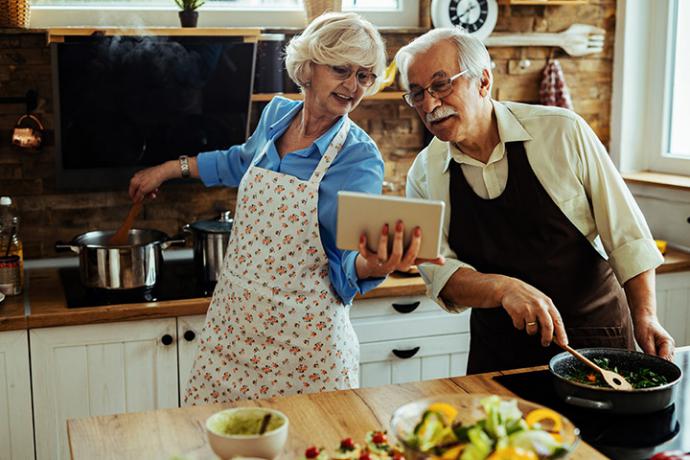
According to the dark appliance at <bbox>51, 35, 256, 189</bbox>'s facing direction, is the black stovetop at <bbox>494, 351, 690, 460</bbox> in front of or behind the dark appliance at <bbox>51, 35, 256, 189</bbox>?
in front

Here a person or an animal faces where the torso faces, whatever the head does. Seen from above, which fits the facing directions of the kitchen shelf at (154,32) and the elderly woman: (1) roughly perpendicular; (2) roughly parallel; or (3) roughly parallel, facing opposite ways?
roughly parallel

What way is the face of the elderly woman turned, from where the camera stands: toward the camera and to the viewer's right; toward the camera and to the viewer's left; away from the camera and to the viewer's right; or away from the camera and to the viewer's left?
toward the camera and to the viewer's right

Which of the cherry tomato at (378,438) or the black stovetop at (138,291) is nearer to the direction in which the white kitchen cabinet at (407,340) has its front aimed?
the cherry tomato

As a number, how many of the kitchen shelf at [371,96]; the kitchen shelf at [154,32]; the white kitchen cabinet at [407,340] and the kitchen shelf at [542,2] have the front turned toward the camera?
4

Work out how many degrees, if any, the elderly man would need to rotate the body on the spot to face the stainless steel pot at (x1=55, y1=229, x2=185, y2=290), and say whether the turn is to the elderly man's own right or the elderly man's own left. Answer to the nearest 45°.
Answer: approximately 45° to the elderly man's own right

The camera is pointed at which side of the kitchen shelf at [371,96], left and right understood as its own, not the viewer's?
front

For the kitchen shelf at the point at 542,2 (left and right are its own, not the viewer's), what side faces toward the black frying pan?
front

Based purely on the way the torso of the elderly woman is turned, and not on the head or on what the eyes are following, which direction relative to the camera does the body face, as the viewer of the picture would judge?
toward the camera

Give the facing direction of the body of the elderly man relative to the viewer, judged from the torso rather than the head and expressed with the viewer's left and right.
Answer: facing the viewer and to the left of the viewer

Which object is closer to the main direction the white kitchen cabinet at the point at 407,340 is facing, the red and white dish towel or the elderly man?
the elderly man

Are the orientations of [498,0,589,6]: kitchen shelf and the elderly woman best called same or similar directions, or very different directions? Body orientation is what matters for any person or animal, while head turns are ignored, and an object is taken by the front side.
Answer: same or similar directions

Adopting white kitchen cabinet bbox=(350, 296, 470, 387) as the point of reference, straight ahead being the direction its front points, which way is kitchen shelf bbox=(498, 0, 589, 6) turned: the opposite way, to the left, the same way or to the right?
the same way

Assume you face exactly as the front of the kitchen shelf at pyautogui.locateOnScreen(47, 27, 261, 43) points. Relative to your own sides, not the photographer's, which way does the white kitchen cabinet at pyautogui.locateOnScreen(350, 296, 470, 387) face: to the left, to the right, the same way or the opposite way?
the same way

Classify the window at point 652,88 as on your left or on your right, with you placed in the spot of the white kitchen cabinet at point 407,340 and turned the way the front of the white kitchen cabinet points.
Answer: on your left

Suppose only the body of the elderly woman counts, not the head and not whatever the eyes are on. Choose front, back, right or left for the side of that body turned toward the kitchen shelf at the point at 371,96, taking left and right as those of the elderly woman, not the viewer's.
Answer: back

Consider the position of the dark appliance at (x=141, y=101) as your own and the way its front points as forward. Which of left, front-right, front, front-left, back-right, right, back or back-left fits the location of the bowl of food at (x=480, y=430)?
front
